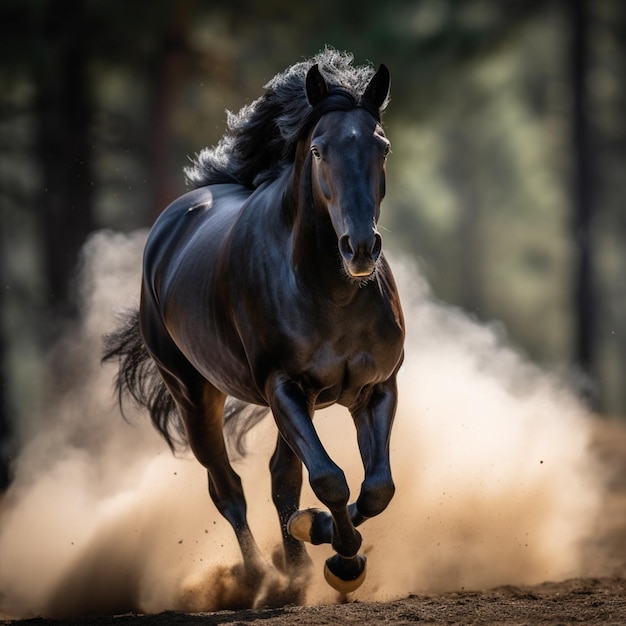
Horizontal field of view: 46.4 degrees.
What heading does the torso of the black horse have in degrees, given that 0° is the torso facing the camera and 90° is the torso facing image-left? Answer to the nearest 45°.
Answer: approximately 315°

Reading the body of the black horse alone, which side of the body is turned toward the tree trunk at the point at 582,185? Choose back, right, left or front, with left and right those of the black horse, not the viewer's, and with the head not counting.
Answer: left
